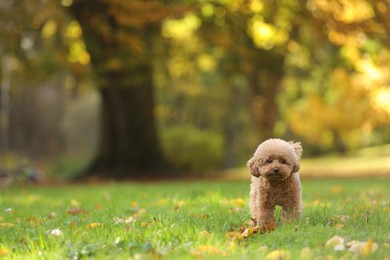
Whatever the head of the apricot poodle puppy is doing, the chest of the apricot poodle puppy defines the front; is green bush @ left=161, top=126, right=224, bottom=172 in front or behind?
behind

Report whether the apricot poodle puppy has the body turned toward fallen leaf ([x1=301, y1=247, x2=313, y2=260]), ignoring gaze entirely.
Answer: yes

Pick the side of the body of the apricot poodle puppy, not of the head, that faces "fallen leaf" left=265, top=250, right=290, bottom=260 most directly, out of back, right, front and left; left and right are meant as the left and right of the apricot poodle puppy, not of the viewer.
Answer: front

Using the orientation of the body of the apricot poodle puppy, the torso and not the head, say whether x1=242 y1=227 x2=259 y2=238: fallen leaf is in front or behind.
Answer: in front

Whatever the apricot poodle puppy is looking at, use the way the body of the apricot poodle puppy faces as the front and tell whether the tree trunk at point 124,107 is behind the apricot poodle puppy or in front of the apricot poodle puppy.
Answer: behind

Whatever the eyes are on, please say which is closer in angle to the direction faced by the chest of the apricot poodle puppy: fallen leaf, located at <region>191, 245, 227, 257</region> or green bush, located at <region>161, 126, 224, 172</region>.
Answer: the fallen leaf

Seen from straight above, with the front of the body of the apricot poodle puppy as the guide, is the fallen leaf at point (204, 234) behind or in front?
in front

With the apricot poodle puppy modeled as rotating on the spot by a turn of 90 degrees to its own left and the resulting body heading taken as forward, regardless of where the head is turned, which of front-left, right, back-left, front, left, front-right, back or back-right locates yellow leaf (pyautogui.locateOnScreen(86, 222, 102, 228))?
back

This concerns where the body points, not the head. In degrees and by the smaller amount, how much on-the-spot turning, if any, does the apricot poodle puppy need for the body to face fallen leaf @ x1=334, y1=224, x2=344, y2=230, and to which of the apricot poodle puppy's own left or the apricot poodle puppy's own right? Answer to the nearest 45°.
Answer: approximately 45° to the apricot poodle puppy's own left

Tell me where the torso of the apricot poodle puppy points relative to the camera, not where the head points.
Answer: toward the camera

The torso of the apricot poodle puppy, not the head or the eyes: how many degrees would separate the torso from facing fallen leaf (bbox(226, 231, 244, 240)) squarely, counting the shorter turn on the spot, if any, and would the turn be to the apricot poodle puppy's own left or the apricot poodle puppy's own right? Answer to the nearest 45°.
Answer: approximately 45° to the apricot poodle puppy's own right

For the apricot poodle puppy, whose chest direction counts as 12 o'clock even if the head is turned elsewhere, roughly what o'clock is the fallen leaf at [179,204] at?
The fallen leaf is roughly at 5 o'clock from the apricot poodle puppy.

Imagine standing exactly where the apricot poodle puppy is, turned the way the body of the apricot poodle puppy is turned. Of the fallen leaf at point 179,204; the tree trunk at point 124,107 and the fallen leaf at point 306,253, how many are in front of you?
1

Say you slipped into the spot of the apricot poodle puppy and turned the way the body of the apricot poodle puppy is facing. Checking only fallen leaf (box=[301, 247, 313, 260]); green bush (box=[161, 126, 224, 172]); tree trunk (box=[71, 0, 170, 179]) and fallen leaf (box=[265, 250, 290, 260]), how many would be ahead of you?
2

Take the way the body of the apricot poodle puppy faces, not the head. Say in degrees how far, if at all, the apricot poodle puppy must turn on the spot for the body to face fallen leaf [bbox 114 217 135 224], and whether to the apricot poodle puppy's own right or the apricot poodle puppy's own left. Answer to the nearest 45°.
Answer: approximately 90° to the apricot poodle puppy's own right

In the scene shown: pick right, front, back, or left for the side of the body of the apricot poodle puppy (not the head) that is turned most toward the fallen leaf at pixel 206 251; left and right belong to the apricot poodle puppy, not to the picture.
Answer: front

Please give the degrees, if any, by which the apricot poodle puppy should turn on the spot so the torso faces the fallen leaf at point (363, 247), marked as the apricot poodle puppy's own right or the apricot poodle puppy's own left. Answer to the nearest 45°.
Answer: approximately 45° to the apricot poodle puppy's own left

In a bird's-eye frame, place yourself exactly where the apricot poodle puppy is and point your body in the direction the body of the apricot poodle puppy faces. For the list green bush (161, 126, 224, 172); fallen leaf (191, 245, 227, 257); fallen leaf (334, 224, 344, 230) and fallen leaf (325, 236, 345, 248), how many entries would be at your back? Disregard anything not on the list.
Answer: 1
